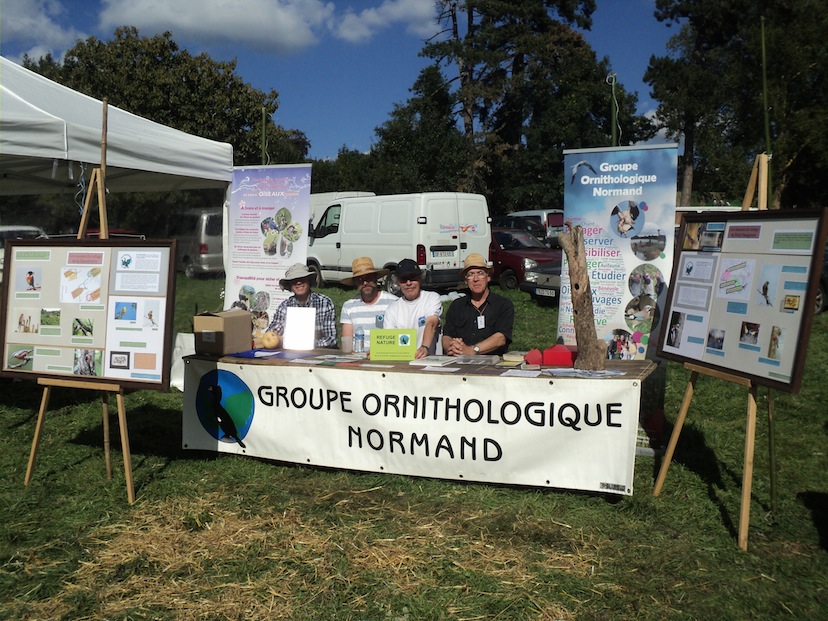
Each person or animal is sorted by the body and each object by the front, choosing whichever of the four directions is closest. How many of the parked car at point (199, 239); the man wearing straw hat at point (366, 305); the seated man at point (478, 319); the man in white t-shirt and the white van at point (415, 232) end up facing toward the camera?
3

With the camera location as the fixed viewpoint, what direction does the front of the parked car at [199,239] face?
facing away from the viewer and to the left of the viewer

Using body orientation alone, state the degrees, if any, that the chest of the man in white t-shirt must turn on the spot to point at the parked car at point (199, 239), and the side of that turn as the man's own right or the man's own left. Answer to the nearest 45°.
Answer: approximately 135° to the man's own right

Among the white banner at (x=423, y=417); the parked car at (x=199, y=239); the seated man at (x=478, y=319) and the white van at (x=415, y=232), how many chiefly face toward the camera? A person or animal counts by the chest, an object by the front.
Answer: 2

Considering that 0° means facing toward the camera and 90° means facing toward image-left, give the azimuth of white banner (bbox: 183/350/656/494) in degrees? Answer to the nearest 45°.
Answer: approximately 0°

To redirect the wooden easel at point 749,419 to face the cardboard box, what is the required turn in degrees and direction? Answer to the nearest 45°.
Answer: approximately 45° to its right

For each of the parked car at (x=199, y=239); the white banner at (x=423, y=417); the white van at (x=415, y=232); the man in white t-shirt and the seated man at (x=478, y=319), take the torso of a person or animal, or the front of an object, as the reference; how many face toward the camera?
3

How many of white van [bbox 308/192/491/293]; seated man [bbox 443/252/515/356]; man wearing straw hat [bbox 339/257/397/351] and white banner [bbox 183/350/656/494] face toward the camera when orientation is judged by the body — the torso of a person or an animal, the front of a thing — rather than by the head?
3

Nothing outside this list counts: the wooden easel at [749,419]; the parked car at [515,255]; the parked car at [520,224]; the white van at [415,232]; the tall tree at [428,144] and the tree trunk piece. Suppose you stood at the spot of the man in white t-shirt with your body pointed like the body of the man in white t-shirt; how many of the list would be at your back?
4

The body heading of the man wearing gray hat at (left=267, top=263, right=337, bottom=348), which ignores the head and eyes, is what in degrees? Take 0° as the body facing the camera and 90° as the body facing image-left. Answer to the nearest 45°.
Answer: approximately 0°
